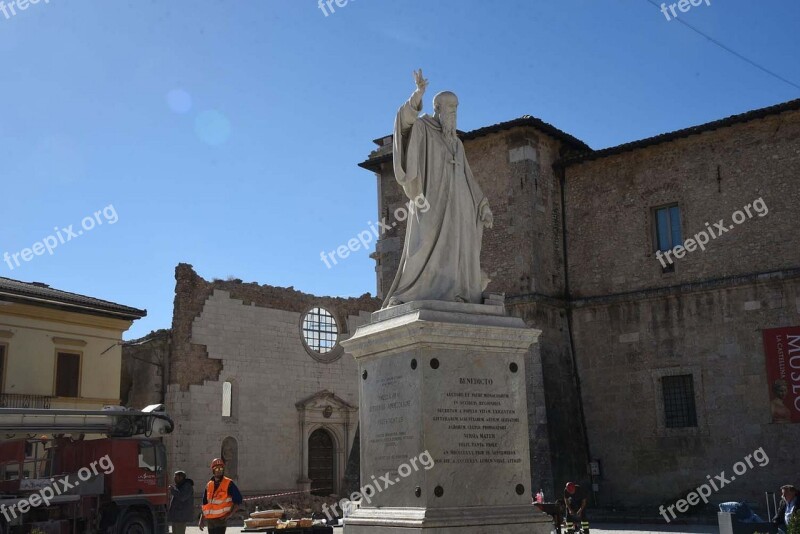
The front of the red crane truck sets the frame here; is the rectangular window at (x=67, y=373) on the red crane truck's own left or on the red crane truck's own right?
on the red crane truck's own left

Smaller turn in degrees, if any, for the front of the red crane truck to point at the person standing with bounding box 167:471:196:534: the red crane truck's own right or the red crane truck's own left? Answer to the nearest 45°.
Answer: approximately 45° to the red crane truck's own right

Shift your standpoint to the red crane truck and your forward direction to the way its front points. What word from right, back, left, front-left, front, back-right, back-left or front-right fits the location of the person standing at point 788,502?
front-right

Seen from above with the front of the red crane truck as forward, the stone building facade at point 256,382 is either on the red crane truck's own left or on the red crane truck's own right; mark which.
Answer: on the red crane truck's own left

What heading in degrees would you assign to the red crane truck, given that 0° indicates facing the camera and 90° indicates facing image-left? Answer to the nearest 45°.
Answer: approximately 270°

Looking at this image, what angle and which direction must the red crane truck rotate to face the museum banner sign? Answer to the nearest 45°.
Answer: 0° — it already faces it

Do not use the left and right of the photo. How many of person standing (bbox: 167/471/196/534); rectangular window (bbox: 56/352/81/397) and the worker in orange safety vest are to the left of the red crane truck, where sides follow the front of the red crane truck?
1

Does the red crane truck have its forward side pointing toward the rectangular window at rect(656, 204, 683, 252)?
yes
